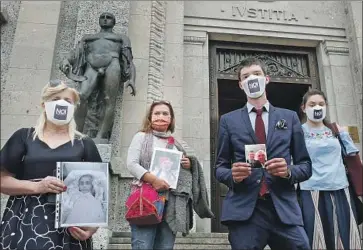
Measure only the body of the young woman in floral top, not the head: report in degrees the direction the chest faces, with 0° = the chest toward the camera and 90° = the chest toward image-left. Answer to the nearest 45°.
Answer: approximately 0°

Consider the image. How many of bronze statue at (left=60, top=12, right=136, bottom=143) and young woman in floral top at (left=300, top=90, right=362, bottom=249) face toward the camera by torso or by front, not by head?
2

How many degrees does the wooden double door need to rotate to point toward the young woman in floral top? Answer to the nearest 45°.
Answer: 0° — it already faces them

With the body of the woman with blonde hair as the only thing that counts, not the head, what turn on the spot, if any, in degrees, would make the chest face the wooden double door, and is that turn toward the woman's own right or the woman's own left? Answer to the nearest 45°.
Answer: approximately 135° to the woman's own left

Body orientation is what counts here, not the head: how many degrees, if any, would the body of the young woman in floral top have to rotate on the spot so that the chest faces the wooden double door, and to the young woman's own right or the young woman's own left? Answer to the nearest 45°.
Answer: approximately 180°

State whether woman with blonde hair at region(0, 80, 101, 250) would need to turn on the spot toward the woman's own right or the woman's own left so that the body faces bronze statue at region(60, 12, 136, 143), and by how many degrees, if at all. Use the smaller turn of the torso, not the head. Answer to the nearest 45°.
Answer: approximately 180°
